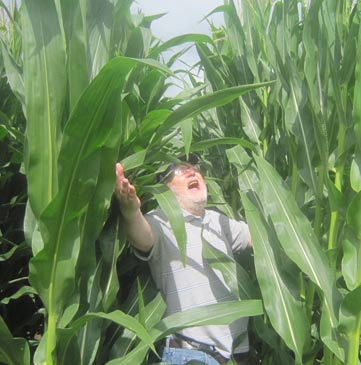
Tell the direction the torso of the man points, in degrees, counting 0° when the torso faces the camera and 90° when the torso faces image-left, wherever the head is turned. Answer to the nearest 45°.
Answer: approximately 0°

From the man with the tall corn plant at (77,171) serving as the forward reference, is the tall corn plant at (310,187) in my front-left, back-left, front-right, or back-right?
back-left
